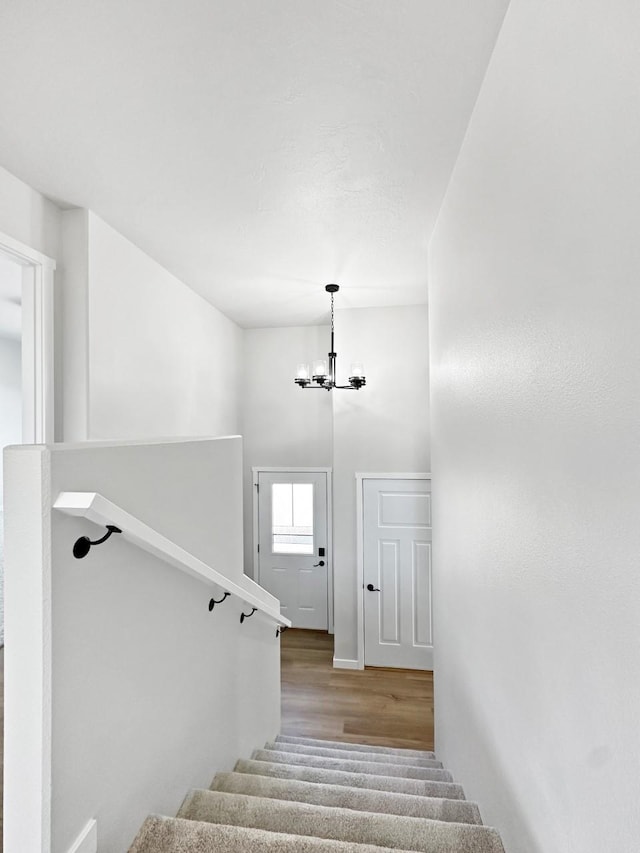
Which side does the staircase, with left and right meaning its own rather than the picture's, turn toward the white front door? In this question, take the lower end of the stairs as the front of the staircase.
front

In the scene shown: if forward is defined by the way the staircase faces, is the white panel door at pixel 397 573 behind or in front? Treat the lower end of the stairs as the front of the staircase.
in front

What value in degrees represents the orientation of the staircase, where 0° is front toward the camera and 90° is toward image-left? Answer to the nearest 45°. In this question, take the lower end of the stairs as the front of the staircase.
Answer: approximately 180°
